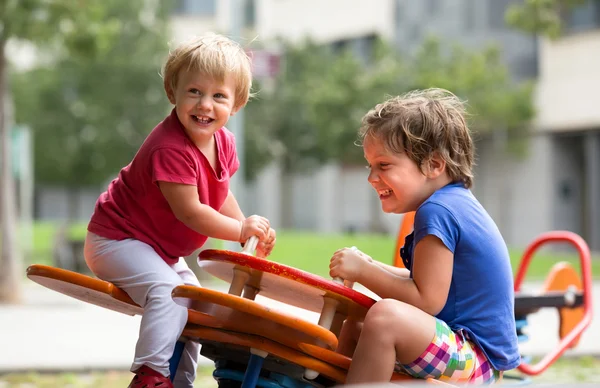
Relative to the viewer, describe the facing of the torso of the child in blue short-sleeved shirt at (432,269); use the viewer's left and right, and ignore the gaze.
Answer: facing to the left of the viewer

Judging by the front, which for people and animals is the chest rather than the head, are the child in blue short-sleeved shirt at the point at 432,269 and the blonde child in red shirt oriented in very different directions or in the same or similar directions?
very different directions

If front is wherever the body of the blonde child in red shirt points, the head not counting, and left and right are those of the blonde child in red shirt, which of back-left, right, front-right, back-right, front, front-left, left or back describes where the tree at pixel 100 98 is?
back-left

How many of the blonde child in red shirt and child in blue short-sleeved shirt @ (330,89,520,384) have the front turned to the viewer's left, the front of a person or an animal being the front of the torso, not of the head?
1

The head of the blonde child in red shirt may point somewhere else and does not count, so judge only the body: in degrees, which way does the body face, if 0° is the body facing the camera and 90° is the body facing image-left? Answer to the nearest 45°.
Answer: approximately 315°

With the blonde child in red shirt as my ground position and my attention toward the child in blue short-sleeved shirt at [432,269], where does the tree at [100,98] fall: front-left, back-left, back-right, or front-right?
back-left

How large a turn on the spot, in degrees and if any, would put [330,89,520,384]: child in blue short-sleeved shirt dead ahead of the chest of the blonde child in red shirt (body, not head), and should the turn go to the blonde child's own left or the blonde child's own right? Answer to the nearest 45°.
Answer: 0° — they already face them

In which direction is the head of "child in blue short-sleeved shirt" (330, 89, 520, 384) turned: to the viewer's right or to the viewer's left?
to the viewer's left

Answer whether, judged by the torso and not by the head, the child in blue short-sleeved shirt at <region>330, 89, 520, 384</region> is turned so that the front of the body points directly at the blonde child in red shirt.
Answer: yes

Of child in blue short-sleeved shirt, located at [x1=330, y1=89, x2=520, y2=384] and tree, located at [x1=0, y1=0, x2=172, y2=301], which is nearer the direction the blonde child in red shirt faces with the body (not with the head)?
the child in blue short-sleeved shirt
